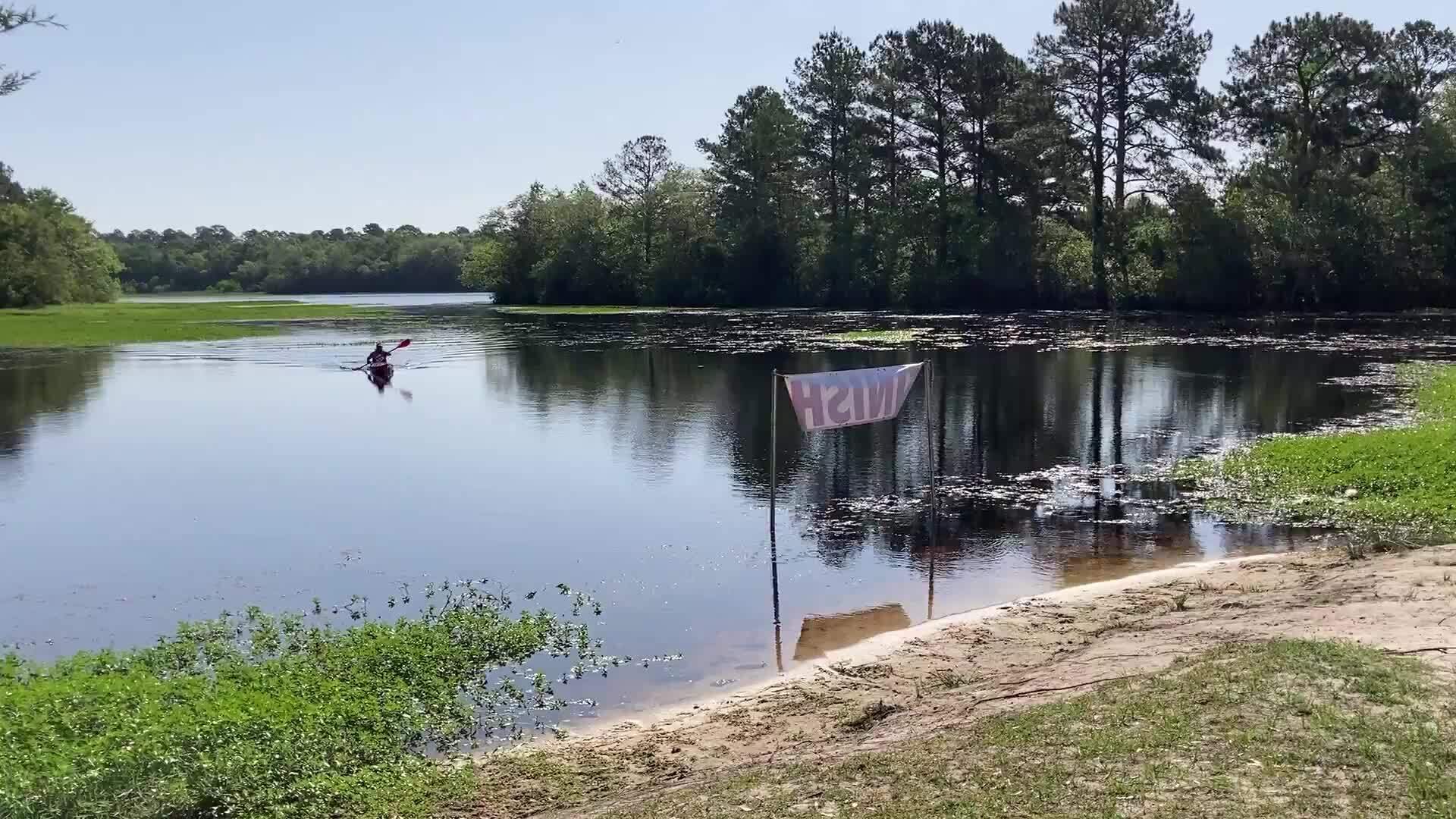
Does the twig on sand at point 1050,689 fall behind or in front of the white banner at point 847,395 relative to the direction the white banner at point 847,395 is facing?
behind

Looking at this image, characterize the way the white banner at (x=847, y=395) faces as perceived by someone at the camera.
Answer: facing away from the viewer
